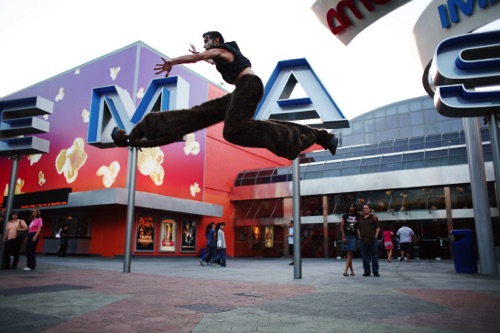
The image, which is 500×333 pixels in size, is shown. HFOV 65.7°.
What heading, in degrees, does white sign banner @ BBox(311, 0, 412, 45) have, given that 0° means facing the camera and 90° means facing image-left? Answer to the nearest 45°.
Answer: approximately 0°

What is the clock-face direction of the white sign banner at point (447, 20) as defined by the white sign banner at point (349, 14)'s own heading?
the white sign banner at point (447, 20) is roughly at 8 o'clock from the white sign banner at point (349, 14).
